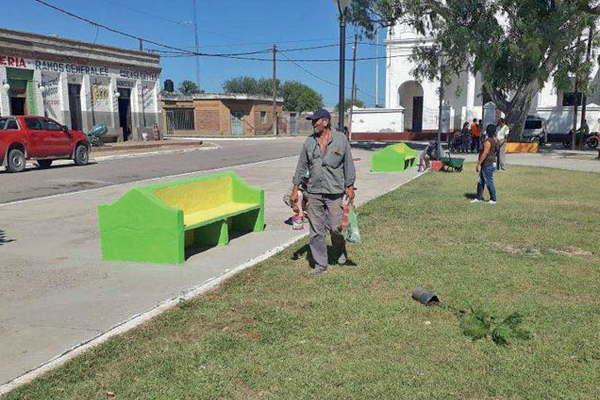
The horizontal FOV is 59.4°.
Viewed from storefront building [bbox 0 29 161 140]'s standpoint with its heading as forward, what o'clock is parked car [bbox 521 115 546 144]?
The parked car is roughly at 11 o'clock from the storefront building.

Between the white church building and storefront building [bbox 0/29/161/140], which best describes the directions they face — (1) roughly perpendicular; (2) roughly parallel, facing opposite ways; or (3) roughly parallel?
roughly perpendicular

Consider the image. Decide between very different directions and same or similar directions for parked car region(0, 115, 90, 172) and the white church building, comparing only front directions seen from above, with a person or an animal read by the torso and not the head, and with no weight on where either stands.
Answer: very different directions

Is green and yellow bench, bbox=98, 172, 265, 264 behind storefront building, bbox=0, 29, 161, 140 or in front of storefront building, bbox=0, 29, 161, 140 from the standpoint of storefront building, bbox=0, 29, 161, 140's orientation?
in front

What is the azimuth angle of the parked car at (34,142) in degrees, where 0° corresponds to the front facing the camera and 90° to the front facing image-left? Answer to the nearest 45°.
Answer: approximately 225°

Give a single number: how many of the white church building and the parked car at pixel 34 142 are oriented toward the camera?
1

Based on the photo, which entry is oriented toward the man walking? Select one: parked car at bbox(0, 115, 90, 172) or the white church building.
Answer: the white church building

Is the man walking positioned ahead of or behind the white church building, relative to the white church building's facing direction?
ahead

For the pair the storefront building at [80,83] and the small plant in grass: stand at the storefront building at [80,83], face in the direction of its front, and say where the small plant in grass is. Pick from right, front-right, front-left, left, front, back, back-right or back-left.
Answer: front-right

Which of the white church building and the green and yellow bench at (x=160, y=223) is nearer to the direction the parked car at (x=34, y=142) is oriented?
the white church building

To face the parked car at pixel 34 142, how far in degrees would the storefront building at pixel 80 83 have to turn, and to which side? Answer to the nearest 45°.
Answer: approximately 45° to its right

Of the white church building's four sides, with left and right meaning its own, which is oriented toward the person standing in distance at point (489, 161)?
front

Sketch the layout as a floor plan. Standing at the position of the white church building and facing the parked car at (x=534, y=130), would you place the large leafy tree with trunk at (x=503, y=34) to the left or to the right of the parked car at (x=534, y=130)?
right
